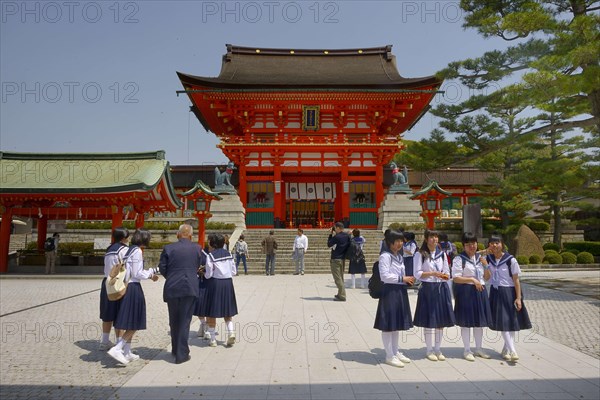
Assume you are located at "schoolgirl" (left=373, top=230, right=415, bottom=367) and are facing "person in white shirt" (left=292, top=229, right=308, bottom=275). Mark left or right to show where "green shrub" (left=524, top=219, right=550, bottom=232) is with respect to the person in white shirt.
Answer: right

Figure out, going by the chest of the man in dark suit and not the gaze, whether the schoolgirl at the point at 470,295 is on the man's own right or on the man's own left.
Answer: on the man's own right

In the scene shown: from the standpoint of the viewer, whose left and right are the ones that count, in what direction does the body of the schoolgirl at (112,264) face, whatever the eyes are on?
facing away from the viewer and to the right of the viewer

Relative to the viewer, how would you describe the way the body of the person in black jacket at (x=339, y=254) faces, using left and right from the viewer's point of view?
facing to the left of the viewer

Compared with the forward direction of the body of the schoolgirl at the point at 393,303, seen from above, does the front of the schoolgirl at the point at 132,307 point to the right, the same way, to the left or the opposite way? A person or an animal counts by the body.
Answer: to the left

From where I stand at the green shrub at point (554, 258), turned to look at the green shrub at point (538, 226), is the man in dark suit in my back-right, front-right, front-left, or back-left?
back-left

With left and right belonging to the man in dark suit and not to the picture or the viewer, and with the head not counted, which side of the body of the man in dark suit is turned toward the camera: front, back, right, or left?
back

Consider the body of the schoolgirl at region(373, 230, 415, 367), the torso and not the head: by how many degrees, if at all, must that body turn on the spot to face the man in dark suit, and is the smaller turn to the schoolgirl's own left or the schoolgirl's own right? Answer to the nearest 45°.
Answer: approximately 135° to the schoolgirl's own right

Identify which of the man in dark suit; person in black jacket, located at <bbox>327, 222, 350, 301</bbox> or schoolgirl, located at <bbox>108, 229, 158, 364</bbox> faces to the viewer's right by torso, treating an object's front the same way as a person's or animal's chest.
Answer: the schoolgirl

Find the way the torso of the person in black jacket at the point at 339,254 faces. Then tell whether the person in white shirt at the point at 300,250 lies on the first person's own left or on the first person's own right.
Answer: on the first person's own right

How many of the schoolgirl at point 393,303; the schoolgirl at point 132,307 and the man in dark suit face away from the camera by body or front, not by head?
1

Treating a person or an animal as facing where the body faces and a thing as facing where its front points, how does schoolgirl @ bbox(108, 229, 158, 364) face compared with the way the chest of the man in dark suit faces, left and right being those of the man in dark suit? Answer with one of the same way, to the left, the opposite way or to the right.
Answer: to the right

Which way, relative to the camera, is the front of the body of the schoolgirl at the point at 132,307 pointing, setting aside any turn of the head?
to the viewer's right
